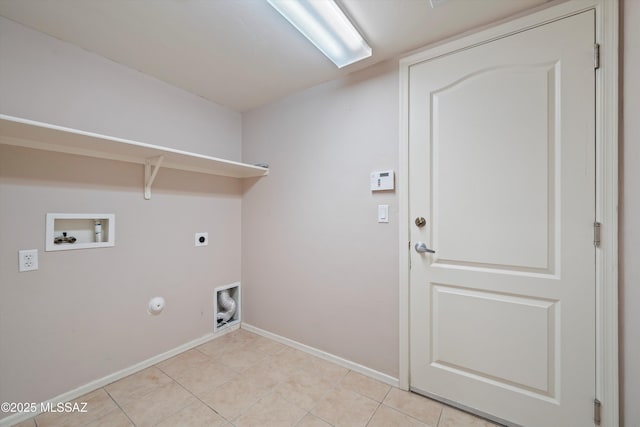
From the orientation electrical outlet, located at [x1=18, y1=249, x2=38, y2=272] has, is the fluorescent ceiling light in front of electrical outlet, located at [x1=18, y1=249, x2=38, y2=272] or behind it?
in front

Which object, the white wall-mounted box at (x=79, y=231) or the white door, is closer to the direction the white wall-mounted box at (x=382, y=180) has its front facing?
the white wall-mounted box

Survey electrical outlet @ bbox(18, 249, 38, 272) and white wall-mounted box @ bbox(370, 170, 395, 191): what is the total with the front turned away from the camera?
0

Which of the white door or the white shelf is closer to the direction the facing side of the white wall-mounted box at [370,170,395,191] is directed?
the white shelf

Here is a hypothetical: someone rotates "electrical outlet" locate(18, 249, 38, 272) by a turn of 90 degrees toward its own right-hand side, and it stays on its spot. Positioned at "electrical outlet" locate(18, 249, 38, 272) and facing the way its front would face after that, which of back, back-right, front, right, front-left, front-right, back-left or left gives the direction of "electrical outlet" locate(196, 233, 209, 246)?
back

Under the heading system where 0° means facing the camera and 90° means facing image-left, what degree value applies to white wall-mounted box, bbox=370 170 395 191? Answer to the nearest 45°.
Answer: approximately 45°

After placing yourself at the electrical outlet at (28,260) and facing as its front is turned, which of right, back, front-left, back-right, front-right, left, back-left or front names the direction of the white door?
front-left

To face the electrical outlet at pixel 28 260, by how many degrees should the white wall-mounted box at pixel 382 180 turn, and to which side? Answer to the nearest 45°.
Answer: approximately 45° to its right

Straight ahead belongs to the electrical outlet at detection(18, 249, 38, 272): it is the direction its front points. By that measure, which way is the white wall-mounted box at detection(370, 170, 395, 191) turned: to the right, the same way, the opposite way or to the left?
to the right

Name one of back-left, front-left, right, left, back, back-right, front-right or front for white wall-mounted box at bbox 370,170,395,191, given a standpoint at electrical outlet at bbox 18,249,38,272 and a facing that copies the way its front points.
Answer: front-left
